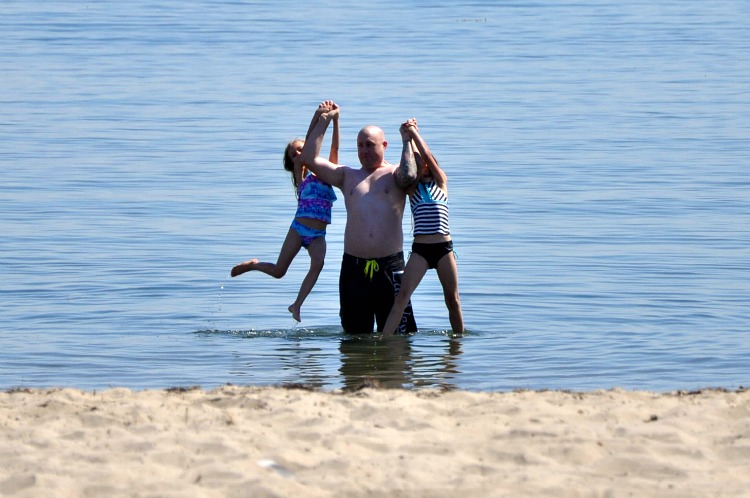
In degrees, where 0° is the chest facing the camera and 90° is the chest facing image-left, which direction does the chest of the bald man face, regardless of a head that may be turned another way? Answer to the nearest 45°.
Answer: approximately 0°

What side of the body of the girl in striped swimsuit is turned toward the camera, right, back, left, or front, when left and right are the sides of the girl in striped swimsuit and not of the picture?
front

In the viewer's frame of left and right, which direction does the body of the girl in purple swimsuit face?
facing the viewer and to the right of the viewer

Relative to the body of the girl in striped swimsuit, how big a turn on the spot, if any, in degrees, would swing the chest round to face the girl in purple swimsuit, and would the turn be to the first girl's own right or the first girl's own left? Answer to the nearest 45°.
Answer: approximately 135° to the first girl's own right
